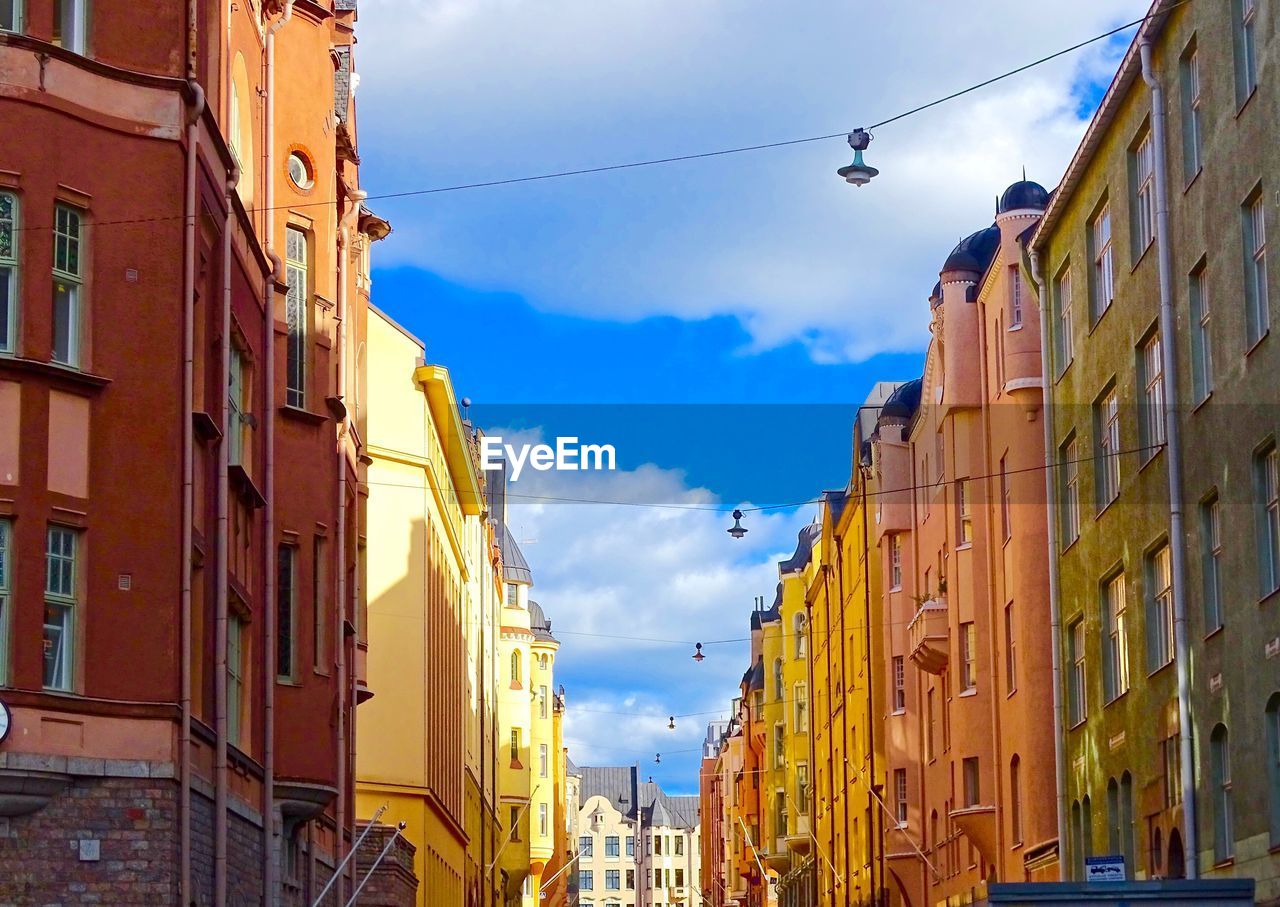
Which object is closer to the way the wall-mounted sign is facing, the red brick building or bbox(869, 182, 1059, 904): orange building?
the red brick building

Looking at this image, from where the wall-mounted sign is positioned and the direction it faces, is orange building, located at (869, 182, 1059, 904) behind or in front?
behind

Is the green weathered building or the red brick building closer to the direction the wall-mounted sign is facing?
the red brick building

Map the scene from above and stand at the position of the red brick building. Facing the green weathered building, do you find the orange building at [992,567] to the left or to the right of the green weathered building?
left
